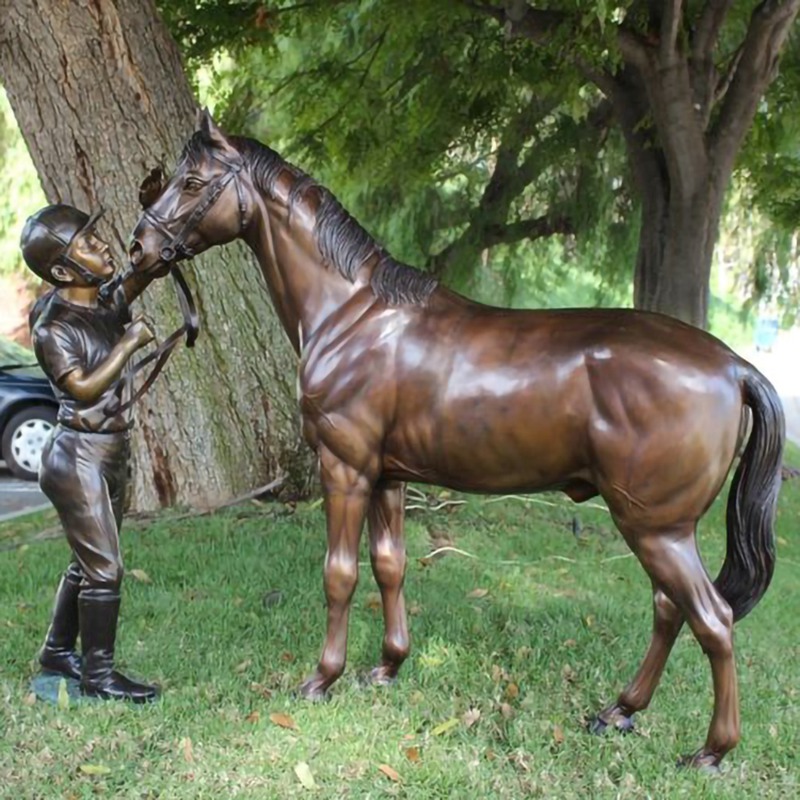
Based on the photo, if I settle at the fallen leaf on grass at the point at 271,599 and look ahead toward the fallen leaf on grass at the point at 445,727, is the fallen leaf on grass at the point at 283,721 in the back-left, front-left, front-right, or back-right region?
front-right

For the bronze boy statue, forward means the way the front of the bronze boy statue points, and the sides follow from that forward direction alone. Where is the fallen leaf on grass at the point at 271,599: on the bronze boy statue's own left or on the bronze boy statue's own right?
on the bronze boy statue's own left

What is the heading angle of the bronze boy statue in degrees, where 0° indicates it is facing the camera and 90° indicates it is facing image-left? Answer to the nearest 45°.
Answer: approximately 270°

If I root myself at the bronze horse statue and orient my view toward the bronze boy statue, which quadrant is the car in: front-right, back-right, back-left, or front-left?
front-right

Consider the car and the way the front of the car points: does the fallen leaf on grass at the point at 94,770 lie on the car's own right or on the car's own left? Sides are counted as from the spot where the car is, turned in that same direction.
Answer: on the car's own right

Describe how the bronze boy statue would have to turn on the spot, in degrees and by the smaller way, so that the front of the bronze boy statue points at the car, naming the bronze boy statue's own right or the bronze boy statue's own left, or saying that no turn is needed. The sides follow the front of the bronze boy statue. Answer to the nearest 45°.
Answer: approximately 90° to the bronze boy statue's own left

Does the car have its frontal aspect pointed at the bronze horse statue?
no

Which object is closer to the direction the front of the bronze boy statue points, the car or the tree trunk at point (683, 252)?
the tree trunk

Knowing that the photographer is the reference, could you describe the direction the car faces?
facing to the right of the viewer

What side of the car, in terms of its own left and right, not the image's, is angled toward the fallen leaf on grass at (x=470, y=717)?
right

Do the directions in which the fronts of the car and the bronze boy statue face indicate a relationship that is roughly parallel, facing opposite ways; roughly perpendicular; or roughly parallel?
roughly parallel

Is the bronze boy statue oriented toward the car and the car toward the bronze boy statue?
no
